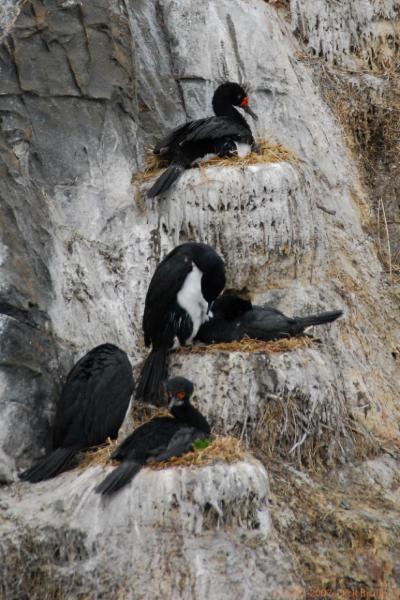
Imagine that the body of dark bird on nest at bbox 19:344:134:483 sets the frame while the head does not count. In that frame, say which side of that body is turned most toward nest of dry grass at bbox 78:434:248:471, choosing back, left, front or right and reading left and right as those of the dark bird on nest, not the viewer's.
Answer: right

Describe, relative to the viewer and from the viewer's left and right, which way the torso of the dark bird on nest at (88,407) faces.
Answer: facing away from the viewer and to the right of the viewer

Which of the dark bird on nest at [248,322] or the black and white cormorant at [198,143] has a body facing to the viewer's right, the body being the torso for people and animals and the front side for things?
the black and white cormorant

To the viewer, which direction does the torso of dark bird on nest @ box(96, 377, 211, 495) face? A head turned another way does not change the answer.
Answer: to the viewer's right

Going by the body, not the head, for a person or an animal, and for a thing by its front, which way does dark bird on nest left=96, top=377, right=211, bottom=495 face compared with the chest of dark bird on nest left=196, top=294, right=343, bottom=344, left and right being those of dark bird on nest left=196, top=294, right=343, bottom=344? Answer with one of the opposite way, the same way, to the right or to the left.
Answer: the opposite way

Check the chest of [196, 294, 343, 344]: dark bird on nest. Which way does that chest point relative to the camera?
to the viewer's left

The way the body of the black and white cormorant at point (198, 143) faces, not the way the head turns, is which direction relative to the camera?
to the viewer's right
